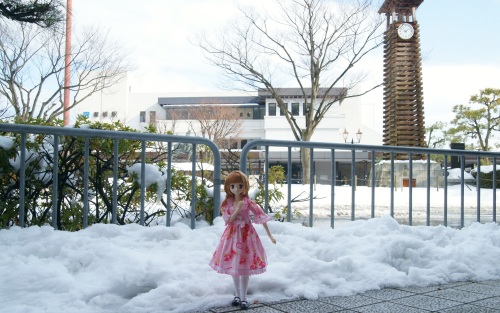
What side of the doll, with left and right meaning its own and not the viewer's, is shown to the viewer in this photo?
front

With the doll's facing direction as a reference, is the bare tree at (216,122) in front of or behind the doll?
behind

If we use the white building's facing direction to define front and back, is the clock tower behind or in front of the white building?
in front

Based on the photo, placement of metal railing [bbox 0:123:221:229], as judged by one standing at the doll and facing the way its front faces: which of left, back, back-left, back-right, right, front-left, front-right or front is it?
back-right

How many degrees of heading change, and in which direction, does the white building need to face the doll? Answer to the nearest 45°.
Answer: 0° — it already faces it

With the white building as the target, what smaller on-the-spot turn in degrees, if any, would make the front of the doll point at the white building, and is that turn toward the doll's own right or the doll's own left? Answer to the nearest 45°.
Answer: approximately 180°

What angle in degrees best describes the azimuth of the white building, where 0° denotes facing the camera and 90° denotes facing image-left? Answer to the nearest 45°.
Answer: approximately 0°

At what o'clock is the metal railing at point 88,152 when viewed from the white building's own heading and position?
The metal railing is roughly at 12 o'clock from the white building.

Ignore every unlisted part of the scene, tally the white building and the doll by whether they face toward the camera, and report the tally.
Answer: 2

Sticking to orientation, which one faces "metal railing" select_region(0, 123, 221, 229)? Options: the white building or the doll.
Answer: the white building

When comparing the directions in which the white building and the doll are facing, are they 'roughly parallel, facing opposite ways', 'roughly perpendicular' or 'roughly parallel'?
roughly parallel
